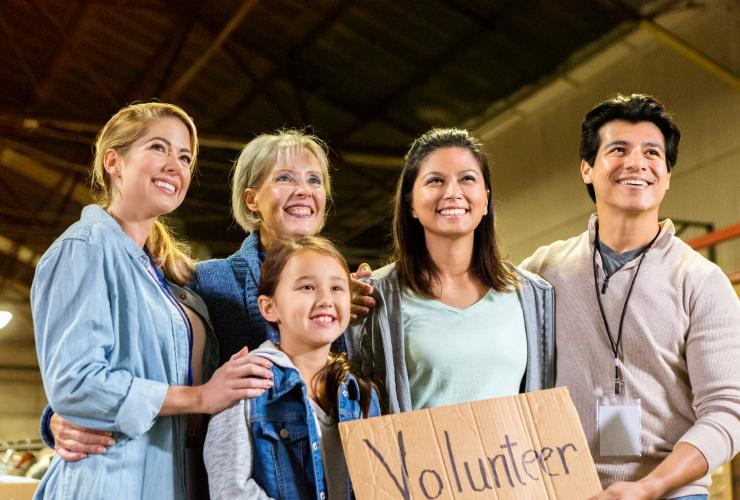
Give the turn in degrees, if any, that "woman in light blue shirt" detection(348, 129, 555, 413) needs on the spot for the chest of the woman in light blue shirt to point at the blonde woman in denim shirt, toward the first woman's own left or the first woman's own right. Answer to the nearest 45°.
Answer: approximately 45° to the first woman's own right

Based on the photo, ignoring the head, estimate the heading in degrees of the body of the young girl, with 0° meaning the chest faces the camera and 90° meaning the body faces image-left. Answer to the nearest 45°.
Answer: approximately 315°

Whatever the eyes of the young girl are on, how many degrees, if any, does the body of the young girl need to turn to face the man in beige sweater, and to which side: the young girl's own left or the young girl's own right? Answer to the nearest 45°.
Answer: approximately 45° to the young girl's own left
